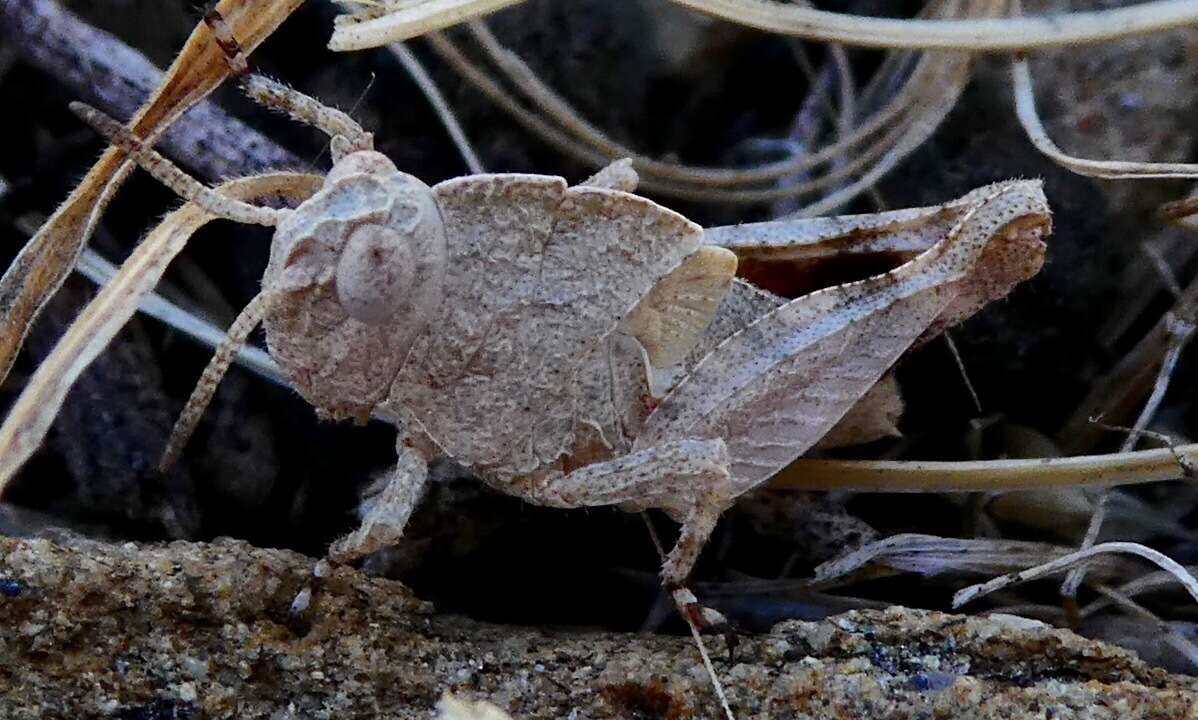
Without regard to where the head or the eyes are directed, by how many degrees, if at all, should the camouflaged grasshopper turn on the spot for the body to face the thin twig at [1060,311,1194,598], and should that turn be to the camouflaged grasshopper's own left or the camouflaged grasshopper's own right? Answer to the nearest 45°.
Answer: approximately 180°

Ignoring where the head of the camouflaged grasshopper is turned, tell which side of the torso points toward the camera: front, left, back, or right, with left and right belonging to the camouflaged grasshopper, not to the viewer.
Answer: left
